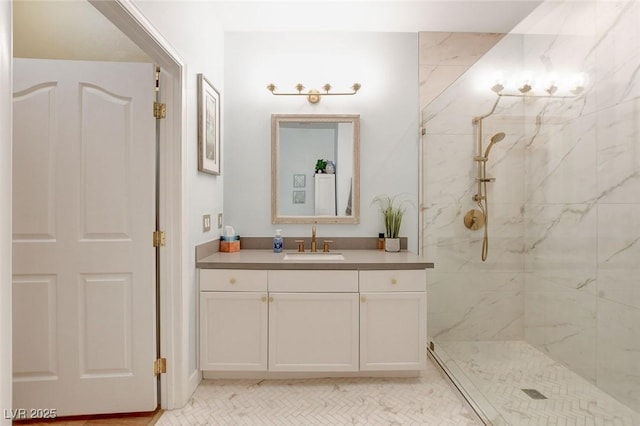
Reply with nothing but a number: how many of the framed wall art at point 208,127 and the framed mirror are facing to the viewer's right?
1

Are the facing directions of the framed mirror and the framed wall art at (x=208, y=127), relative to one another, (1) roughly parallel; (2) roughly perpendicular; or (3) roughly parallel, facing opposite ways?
roughly perpendicular

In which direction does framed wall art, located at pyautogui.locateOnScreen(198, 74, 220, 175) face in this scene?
to the viewer's right

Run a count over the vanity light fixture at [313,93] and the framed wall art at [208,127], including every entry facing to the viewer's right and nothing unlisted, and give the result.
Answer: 1

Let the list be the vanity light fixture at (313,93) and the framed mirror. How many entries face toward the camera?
2

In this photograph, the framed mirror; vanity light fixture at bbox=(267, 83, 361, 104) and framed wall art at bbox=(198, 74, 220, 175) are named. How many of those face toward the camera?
2
